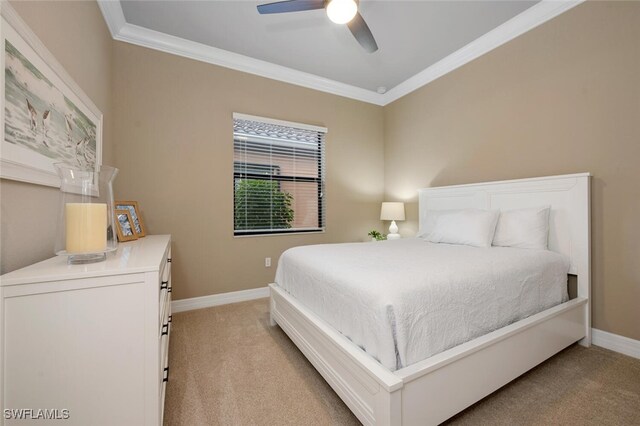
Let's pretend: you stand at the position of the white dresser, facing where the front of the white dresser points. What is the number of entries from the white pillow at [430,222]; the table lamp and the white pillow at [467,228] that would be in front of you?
3

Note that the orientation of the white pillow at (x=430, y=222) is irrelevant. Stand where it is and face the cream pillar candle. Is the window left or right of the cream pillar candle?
right

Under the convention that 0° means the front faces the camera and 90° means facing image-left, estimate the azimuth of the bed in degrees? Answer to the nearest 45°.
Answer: approximately 45°

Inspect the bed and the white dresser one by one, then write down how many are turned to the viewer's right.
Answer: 1

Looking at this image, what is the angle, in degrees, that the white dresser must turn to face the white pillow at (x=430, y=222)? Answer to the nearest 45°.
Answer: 0° — it already faces it

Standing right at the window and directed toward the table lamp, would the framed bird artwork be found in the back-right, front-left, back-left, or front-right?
back-right

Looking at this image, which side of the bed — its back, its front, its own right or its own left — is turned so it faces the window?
right

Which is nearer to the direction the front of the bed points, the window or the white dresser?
the white dresser

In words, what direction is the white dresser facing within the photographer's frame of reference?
facing to the right of the viewer

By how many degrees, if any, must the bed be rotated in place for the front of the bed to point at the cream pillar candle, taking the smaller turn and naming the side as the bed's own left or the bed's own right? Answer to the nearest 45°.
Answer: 0° — it already faces it

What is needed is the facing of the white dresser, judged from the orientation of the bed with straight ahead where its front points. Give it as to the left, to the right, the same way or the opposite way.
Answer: the opposite way

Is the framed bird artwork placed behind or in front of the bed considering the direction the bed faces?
in front

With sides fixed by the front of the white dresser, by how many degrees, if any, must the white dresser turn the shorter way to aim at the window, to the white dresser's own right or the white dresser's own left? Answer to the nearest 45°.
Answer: approximately 45° to the white dresser's own left
